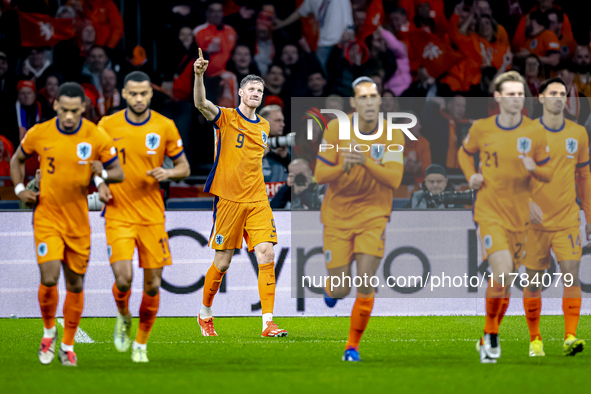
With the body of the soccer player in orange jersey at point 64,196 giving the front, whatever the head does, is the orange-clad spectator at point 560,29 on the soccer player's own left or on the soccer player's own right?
on the soccer player's own left

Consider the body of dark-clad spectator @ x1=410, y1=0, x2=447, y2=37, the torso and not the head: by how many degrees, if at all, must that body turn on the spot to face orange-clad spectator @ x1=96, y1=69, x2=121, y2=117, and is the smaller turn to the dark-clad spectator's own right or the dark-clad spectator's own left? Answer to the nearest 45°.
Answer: approximately 45° to the dark-clad spectator's own right

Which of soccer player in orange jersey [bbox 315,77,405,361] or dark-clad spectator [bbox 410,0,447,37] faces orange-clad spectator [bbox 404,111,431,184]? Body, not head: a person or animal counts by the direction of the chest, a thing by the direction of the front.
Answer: dark-clad spectator [bbox 410,0,447,37]

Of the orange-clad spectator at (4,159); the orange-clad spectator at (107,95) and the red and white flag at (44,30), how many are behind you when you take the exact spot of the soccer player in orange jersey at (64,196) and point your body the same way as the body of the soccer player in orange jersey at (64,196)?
3

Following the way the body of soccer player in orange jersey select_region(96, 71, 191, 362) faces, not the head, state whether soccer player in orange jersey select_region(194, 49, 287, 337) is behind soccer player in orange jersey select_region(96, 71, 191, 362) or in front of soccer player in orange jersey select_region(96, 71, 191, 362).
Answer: behind

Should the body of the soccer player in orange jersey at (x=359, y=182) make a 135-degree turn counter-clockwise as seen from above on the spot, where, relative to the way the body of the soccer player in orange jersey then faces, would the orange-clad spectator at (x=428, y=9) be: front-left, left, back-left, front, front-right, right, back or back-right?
front-left

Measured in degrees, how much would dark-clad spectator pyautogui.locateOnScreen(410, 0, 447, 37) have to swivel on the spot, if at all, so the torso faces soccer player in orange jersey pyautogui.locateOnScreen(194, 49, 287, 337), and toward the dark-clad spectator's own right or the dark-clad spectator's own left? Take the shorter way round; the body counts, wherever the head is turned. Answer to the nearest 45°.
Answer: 0° — they already face them

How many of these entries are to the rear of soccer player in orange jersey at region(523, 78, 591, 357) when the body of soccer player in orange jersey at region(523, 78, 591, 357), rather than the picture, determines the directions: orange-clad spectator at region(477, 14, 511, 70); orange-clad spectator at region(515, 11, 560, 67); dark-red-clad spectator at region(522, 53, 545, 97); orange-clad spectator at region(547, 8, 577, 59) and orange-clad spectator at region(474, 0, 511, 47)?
5

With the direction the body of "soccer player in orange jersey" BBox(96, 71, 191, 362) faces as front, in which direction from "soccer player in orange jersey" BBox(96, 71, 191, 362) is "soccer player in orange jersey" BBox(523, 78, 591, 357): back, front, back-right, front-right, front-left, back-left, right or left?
left

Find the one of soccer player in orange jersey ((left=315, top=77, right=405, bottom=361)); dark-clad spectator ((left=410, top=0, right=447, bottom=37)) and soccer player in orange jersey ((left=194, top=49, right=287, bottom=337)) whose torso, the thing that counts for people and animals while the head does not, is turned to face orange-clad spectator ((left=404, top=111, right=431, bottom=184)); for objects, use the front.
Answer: dark-clad spectator ((left=410, top=0, right=447, bottom=37))

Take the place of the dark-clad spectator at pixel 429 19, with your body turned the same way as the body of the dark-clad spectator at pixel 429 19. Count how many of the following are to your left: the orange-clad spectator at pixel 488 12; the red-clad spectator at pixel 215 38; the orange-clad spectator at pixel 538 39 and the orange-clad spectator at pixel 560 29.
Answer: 3
